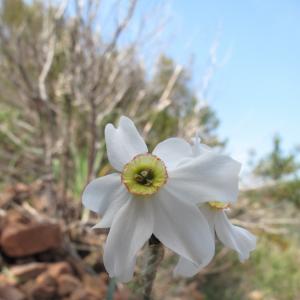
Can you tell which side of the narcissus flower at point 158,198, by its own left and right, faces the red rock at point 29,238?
back

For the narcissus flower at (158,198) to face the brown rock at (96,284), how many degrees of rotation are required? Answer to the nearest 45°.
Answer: approximately 180°

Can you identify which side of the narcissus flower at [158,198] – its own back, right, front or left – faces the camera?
front

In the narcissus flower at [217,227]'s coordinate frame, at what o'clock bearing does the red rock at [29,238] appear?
The red rock is roughly at 5 o'clock from the narcissus flower.

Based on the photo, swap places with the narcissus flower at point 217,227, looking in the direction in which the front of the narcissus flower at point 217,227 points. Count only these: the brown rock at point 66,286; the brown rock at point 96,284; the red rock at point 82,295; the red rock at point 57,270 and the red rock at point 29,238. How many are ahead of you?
0

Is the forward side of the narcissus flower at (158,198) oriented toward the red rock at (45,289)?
no

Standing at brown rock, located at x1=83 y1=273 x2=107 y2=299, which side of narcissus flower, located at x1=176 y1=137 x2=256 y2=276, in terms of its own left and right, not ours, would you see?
back

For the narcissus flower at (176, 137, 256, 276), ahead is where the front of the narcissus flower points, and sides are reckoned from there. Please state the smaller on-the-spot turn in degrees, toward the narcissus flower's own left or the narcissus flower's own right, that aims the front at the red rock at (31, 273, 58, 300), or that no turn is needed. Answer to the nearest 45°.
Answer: approximately 135° to the narcissus flower's own right

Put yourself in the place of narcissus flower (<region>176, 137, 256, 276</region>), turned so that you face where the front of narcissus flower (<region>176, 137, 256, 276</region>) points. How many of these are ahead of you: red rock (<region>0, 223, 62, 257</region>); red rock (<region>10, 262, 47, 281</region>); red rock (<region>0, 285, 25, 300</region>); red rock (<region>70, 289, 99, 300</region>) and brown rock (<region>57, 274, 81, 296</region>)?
0

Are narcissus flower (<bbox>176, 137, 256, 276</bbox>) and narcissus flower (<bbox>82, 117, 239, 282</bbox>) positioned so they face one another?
no

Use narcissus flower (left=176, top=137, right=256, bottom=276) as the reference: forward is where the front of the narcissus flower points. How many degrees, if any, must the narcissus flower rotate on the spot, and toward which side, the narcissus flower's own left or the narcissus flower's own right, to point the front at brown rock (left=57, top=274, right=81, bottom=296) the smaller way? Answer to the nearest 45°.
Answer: approximately 135° to the narcissus flower's own right

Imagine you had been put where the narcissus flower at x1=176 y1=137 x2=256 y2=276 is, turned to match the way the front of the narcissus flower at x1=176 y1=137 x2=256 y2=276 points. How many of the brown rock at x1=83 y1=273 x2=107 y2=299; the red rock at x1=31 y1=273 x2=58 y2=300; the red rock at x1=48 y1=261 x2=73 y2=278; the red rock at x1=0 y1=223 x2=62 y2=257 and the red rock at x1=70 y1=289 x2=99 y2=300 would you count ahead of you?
0

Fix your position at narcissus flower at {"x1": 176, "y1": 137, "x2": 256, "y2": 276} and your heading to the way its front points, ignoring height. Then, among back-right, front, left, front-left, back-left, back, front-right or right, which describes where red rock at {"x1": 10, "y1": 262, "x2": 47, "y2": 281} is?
back-right

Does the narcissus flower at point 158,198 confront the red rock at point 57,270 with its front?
no
